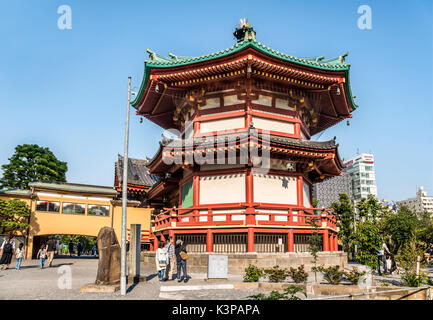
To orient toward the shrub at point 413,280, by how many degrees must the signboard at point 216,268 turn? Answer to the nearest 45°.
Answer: approximately 90° to its left

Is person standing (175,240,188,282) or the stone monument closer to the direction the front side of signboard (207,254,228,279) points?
the stone monument

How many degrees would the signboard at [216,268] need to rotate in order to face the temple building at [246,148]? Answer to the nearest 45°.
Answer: approximately 180°

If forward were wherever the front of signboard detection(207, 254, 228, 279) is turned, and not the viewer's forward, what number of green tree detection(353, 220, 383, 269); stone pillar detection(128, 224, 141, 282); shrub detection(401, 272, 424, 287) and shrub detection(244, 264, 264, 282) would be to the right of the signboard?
1

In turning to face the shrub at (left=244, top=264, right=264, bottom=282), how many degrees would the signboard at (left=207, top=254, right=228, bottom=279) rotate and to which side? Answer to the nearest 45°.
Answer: approximately 45° to its left

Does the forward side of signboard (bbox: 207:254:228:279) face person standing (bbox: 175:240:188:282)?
no

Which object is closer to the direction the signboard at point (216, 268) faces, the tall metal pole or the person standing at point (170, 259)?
the tall metal pole

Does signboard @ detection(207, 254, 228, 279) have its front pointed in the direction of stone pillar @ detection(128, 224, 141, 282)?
no

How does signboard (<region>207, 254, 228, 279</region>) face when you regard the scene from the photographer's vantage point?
facing the viewer

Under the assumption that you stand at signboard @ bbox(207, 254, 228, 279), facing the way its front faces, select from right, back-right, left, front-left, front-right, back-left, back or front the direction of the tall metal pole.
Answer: front-right

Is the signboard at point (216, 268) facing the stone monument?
no

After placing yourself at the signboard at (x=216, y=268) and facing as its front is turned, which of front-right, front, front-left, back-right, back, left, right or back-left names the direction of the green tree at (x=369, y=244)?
left
